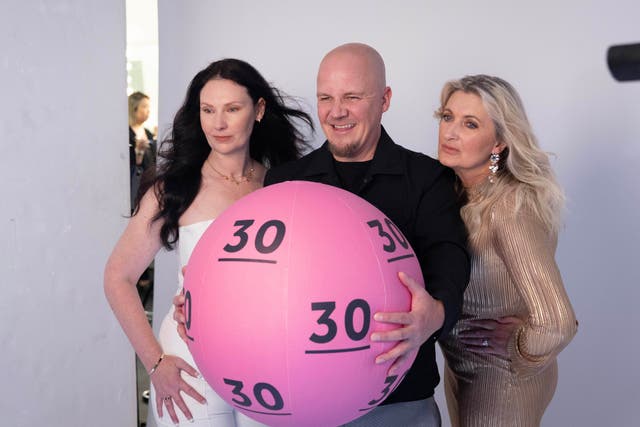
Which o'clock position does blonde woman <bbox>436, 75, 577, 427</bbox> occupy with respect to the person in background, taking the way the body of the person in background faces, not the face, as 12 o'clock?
The blonde woman is roughly at 1 o'clock from the person in background.

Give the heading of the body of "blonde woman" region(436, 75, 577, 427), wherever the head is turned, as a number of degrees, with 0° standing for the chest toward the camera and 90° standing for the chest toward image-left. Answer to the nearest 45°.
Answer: approximately 45°

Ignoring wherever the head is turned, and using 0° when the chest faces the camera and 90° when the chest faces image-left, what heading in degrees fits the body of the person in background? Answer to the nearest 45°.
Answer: approximately 315°

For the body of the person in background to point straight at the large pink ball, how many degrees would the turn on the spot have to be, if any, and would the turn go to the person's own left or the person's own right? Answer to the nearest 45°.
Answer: approximately 45° to the person's own right

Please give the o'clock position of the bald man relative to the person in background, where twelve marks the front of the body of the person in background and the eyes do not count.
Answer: The bald man is roughly at 1 o'clock from the person in background.

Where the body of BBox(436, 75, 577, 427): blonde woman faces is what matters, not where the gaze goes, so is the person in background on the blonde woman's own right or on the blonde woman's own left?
on the blonde woman's own right

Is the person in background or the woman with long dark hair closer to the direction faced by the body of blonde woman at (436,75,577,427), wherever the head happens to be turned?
the woman with long dark hair
